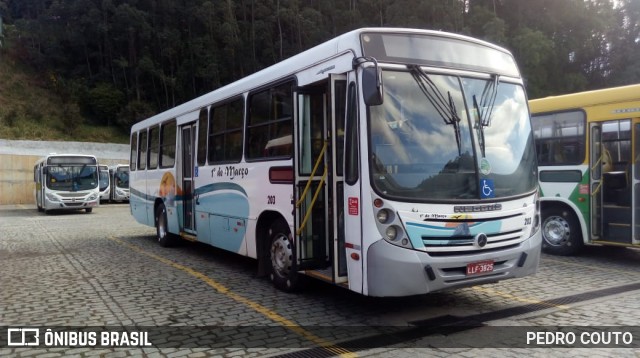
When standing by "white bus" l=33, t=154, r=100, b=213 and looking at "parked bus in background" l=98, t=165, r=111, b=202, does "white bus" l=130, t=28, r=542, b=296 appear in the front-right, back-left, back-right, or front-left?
back-right

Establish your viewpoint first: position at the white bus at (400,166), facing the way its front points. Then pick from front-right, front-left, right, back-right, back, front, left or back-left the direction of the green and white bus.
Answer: left

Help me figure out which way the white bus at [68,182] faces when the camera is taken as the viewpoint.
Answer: facing the viewer

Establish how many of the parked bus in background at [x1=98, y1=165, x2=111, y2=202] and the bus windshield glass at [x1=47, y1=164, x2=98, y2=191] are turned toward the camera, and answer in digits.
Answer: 2

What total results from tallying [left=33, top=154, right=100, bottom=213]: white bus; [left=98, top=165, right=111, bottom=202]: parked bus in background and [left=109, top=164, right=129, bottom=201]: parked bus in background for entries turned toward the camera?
3

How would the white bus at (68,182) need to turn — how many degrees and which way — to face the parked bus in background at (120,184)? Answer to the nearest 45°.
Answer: approximately 180°

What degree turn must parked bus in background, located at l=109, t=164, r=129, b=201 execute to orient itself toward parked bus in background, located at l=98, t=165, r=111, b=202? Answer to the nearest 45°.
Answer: approximately 90° to its right

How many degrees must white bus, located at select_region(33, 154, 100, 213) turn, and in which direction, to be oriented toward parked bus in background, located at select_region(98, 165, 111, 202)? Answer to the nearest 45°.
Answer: approximately 180°

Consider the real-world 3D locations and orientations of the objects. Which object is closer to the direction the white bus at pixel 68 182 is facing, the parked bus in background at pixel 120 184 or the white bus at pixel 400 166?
the white bus

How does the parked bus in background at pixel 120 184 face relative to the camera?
toward the camera
